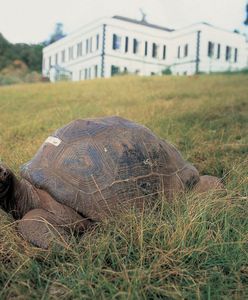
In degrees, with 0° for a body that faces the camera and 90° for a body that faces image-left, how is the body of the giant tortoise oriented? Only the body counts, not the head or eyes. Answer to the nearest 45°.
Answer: approximately 45°

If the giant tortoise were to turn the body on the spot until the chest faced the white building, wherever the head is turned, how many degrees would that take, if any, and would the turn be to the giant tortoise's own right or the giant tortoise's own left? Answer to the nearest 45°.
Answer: approximately 135° to the giant tortoise's own right
